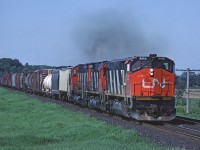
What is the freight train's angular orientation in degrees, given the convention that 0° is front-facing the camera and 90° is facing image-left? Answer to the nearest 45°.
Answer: approximately 315°
